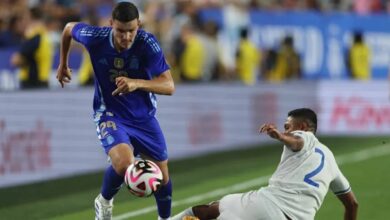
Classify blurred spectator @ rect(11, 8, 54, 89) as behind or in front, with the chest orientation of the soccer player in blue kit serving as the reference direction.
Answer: behind

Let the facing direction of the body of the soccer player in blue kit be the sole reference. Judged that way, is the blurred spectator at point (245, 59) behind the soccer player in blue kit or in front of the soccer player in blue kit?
behind

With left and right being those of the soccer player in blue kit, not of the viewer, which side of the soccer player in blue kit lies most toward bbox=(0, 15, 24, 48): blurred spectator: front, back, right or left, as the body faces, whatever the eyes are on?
back

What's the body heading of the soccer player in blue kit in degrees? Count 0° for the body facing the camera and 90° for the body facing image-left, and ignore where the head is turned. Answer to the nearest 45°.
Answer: approximately 0°

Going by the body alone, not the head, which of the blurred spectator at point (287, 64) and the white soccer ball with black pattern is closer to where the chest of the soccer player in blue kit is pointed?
the white soccer ball with black pattern

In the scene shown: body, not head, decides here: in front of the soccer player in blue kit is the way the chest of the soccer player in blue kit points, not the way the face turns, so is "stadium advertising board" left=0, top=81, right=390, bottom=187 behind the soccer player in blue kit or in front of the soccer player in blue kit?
behind

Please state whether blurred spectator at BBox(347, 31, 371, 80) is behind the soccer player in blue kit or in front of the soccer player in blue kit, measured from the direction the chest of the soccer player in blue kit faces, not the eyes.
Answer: behind

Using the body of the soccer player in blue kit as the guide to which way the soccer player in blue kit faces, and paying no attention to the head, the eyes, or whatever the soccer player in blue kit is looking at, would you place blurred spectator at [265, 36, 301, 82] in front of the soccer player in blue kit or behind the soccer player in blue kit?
behind
